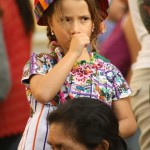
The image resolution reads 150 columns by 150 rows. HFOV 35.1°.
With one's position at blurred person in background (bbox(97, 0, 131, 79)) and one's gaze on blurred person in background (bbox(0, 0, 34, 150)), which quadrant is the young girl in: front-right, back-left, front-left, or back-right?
front-left

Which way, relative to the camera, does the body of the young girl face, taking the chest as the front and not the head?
toward the camera
